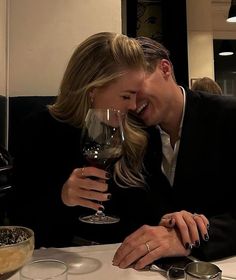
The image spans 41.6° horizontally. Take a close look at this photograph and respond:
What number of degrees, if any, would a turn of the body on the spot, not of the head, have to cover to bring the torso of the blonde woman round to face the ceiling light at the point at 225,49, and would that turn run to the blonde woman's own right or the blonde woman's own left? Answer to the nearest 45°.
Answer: approximately 90° to the blonde woman's own left

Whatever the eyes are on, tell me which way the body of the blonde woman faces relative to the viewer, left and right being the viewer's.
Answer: facing the viewer and to the right of the viewer

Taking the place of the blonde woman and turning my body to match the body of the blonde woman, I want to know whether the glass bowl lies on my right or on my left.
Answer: on my right

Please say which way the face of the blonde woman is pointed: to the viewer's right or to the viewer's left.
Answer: to the viewer's right

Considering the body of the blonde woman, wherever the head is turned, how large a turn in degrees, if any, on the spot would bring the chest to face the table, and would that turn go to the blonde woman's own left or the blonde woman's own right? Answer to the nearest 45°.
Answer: approximately 45° to the blonde woman's own right

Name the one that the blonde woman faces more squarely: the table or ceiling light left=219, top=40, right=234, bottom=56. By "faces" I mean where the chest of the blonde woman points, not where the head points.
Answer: the table

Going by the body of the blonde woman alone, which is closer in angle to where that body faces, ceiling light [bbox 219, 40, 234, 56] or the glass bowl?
the glass bowl
